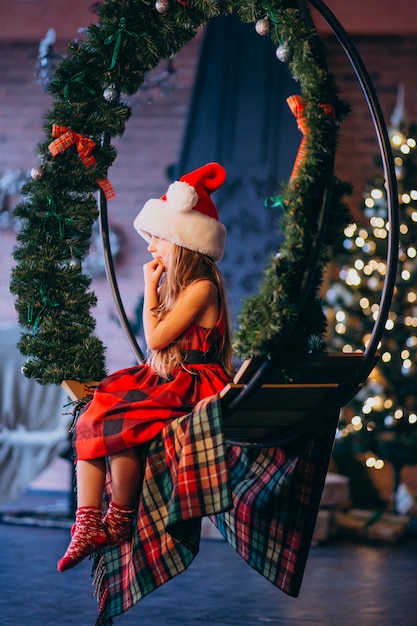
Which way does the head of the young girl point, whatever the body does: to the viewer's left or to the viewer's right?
to the viewer's left

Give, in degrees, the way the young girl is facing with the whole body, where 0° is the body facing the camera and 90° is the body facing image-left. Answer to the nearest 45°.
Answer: approximately 90°

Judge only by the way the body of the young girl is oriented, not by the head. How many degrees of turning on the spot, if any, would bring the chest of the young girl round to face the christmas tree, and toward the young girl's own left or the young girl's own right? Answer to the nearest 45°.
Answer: approximately 135° to the young girl's own right

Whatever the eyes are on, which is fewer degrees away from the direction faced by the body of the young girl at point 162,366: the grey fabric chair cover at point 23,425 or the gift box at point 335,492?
the grey fabric chair cover
